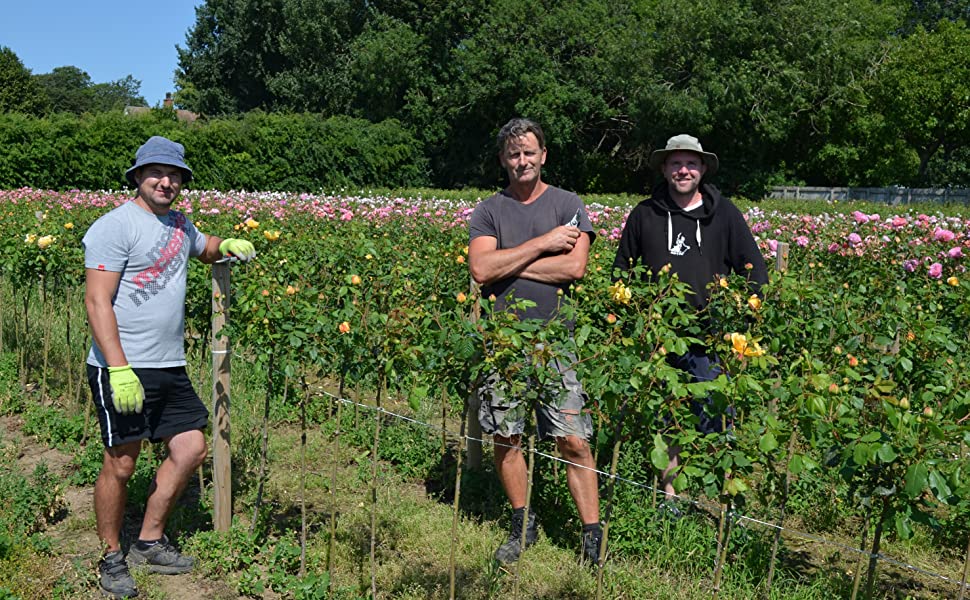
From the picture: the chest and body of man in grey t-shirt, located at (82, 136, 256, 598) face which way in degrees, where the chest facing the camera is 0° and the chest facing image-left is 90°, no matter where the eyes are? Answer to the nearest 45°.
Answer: approximately 315°

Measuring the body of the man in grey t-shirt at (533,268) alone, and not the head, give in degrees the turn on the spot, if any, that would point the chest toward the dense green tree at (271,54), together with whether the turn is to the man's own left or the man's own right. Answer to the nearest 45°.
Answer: approximately 180°

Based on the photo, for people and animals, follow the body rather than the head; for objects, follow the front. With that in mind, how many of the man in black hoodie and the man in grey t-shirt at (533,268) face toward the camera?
2

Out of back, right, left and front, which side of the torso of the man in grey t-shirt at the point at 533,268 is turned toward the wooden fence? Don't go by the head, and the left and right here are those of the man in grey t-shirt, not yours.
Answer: back

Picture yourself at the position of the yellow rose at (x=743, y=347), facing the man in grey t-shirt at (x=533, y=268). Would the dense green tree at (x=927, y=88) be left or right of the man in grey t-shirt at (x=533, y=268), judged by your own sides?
right

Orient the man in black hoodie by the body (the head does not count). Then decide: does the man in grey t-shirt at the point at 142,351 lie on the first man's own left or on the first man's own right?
on the first man's own right

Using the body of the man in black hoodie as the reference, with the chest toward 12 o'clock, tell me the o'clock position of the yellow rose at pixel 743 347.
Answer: The yellow rose is roughly at 12 o'clock from the man in black hoodie.

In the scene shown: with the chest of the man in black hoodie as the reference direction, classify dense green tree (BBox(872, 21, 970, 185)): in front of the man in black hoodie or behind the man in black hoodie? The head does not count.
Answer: behind

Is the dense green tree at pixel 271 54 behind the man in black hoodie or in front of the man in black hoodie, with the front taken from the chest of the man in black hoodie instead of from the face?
behind

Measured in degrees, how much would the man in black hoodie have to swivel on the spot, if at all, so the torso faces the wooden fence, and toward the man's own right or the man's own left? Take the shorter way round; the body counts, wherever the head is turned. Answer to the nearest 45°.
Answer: approximately 180°
